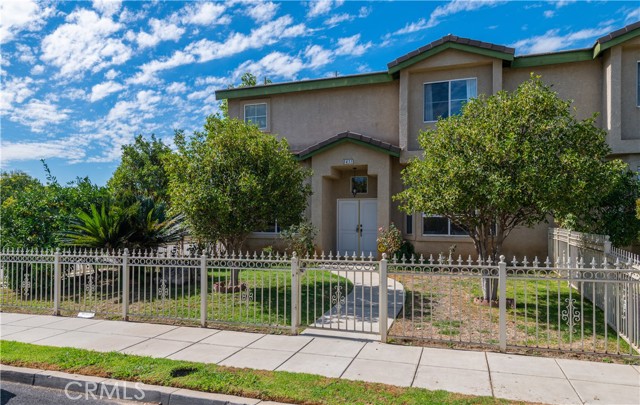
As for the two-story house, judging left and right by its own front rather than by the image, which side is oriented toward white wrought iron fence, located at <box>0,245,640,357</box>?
front

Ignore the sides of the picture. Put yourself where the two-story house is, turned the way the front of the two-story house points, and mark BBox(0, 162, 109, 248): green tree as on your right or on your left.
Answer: on your right

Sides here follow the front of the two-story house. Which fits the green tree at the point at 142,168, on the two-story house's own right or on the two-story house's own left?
on the two-story house's own right

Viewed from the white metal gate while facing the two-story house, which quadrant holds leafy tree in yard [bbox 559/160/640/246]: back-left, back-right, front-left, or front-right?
front-right

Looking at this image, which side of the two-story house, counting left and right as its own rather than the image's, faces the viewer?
front

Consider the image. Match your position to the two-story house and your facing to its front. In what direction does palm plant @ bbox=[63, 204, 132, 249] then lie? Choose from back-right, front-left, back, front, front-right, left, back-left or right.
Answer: front-right

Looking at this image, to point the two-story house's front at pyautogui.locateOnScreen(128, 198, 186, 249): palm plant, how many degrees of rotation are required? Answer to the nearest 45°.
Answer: approximately 45° to its right

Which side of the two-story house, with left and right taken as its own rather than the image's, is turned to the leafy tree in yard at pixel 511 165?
front

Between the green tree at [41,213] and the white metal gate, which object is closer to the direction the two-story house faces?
the white metal gate

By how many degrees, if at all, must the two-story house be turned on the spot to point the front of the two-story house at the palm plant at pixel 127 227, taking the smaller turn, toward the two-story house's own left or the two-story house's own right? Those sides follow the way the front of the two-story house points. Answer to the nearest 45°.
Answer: approximately 45° to the two-story house's own right

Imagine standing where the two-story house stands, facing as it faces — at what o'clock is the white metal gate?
The white metal gate is roughly at 12 o'clock from the two-story house.
